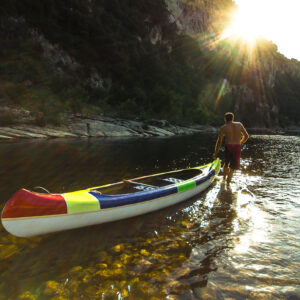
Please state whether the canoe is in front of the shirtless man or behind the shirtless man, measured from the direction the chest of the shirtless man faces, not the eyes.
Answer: behind

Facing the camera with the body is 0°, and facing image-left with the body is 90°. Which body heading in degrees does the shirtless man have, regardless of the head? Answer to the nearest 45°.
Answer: approximately 180°
